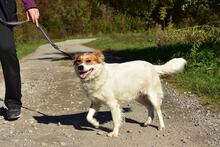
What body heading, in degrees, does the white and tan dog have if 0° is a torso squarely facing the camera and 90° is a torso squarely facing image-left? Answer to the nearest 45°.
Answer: approximately 45°
